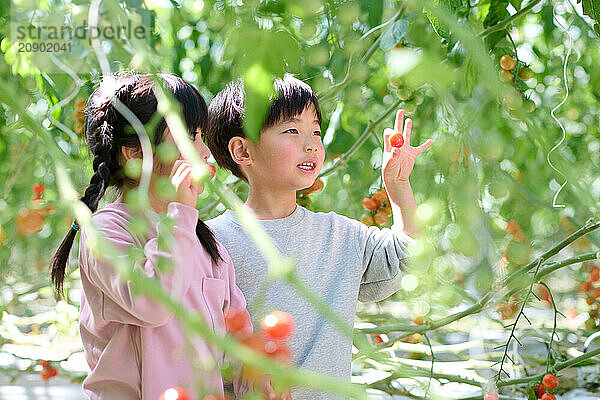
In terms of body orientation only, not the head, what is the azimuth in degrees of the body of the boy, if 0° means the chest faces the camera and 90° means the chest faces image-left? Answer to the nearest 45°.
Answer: approximately 315°

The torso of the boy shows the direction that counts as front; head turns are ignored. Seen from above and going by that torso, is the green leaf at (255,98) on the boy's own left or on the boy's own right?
on the boy's own right

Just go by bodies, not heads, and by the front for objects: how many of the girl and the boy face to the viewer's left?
0

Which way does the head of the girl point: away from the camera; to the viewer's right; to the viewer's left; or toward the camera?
to the viewer's right

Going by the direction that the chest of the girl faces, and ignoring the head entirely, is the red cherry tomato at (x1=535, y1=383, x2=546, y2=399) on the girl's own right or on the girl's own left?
on the girl's own left

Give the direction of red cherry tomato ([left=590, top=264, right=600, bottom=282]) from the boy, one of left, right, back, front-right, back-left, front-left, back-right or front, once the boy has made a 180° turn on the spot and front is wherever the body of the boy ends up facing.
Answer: right

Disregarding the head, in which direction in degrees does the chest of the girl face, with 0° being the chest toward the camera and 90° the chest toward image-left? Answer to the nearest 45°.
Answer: approximately 315°
